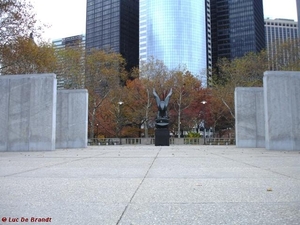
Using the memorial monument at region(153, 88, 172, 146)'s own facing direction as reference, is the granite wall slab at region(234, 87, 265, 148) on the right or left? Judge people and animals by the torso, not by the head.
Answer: on its left

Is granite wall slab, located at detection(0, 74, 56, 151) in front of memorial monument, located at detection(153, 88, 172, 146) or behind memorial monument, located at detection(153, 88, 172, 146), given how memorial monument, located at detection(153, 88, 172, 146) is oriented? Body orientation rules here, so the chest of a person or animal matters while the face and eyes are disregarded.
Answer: in front

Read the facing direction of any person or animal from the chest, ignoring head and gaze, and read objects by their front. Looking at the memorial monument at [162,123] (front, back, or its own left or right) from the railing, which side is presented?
back

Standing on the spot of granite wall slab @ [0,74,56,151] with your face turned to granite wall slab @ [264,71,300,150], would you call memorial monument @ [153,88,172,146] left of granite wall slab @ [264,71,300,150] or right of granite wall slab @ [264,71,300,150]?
left

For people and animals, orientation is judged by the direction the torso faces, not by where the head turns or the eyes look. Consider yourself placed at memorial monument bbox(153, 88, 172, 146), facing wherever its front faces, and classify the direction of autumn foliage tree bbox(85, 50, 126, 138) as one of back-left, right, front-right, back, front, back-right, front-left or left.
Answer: back-right

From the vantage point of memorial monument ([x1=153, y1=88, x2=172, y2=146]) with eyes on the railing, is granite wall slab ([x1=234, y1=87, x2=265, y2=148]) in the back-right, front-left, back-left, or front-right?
back-right

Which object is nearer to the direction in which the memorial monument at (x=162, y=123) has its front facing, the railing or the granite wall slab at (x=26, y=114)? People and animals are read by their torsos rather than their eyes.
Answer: the granite wall slab

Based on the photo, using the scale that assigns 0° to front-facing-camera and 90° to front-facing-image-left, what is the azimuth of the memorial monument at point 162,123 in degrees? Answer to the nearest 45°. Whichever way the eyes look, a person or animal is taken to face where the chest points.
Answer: approximately 0°

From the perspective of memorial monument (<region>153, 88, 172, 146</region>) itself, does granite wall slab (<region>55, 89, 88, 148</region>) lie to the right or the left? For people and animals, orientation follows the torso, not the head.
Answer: on its right
